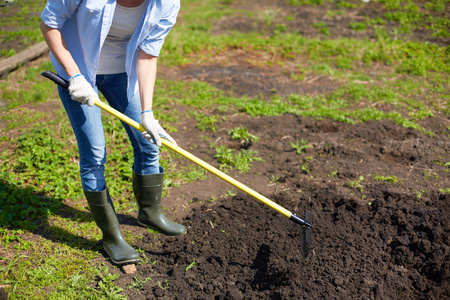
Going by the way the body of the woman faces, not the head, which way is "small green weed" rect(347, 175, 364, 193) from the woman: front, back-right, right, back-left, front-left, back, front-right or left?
front-left

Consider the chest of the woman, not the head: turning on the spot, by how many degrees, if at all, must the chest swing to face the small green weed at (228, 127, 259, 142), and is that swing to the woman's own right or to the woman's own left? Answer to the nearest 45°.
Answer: approximately 90° to the woman's own left

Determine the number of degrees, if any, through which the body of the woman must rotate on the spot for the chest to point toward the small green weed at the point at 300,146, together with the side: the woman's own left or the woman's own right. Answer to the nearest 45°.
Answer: approximately 90° to the woman's own left

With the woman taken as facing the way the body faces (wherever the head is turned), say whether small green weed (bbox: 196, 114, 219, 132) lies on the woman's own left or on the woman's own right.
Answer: on the woman's own left

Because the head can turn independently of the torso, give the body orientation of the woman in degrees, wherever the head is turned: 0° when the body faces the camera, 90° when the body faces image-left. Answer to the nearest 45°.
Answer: approximately 315°
